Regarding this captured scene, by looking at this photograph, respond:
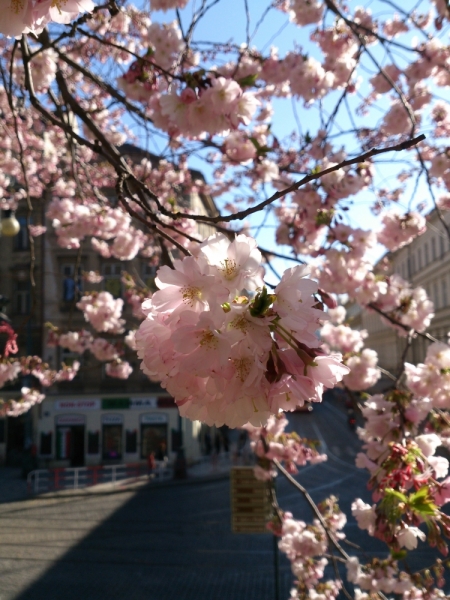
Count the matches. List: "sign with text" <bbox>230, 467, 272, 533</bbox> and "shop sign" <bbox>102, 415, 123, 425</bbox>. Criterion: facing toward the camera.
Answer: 2

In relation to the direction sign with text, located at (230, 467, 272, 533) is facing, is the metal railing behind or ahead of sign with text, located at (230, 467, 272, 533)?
behind

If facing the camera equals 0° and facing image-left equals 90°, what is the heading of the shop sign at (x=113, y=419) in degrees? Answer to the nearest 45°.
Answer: approximately 0°

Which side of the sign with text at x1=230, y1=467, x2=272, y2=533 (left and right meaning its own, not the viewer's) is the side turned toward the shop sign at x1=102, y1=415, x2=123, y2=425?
back

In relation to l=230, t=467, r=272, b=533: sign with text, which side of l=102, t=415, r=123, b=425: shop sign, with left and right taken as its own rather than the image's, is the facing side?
front

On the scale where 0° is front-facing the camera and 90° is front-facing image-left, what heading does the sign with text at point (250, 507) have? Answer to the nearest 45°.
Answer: approximately 0°
